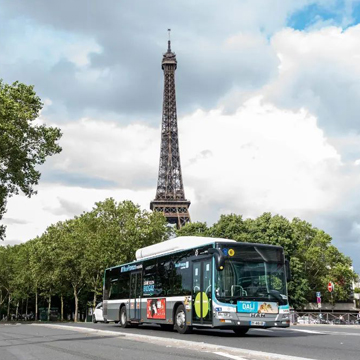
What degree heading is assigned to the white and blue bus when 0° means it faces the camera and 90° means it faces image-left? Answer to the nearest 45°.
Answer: approximately 315°

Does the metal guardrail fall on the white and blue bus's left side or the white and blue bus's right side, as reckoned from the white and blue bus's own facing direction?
on its left

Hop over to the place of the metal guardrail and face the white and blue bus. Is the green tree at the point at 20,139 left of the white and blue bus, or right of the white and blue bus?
right
